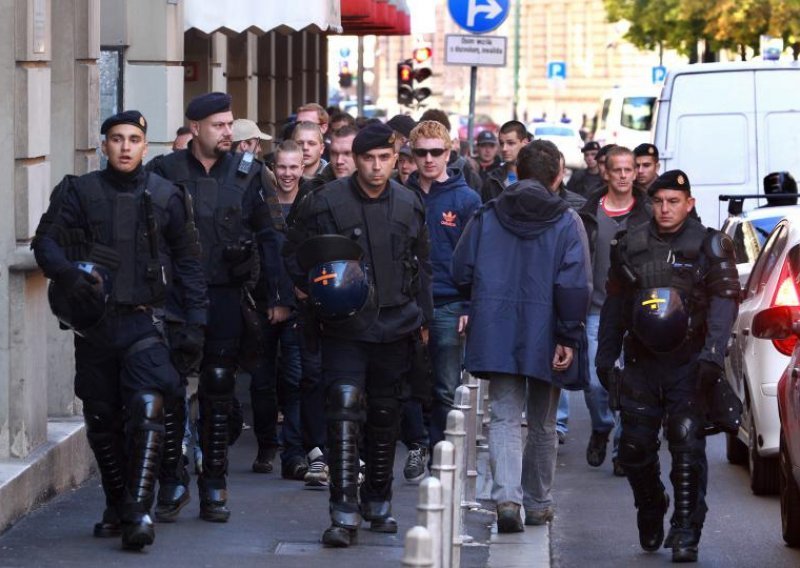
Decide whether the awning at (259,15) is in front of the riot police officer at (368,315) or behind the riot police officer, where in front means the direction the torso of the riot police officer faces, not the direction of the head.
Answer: behind

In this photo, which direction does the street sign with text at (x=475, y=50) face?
toward the camera

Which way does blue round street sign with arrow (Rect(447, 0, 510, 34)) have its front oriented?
toward the camera

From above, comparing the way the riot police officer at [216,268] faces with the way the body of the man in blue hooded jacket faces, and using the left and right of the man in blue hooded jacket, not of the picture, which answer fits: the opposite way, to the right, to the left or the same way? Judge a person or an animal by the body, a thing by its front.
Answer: the opposite way

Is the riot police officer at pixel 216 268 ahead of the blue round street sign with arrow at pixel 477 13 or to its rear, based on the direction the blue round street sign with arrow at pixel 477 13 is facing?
ahead

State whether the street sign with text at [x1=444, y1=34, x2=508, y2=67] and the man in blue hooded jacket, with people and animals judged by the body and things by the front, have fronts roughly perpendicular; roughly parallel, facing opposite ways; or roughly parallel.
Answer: roughly parallel, facing opposite ways

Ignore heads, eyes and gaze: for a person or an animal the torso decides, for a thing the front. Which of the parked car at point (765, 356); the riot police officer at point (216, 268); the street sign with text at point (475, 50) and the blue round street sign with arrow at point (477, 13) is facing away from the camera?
the parked car

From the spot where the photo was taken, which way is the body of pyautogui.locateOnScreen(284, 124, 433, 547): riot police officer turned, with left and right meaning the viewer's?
facing the viewer

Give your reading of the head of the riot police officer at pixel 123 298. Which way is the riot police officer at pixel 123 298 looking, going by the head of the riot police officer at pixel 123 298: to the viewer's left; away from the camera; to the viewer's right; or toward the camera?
toward the camera

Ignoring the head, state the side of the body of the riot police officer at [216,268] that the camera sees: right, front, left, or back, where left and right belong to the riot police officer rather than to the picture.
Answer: front

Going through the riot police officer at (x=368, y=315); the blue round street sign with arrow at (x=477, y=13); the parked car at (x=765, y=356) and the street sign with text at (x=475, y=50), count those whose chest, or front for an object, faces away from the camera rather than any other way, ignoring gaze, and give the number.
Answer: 1

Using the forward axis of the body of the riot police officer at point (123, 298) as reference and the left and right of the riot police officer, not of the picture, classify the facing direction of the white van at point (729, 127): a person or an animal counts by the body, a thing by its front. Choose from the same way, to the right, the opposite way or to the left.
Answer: the opposite way

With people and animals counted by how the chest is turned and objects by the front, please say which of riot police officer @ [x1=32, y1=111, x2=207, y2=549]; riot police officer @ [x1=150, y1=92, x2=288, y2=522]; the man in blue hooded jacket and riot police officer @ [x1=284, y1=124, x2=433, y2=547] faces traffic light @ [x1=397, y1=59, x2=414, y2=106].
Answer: the man in blue hooded jacket

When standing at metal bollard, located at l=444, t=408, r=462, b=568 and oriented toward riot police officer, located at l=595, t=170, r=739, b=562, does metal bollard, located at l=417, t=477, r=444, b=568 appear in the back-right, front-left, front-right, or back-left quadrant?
back-right

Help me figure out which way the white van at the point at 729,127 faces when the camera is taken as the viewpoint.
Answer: facing away from the viewer

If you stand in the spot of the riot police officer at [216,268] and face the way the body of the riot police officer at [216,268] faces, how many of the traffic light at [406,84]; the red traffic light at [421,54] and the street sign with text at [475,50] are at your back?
3

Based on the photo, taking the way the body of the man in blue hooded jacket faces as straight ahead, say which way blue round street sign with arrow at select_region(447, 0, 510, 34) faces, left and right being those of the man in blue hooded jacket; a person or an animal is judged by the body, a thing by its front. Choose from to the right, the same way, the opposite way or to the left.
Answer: the opposite way

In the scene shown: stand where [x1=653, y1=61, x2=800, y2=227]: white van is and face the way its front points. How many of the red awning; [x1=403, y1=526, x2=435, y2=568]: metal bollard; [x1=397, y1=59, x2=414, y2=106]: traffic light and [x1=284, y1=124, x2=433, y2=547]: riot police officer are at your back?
2

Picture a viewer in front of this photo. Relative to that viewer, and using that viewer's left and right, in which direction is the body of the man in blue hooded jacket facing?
facing away from the viewer

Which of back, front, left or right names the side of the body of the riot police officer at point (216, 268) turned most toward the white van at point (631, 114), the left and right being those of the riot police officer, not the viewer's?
back

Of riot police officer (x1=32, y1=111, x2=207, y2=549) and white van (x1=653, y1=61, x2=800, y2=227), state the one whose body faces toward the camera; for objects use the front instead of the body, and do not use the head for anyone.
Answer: the riot police officer

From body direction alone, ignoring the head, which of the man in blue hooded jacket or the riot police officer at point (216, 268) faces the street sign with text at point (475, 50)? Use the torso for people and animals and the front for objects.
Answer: the man in blue hooded jacket
